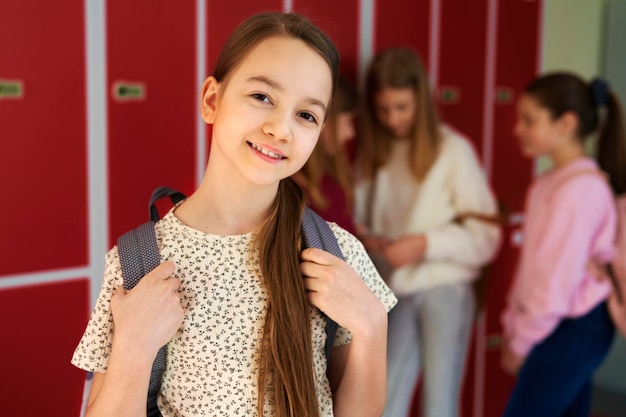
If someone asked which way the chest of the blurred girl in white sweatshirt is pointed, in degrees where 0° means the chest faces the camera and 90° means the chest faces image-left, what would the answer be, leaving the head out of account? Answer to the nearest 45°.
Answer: approximately 45°

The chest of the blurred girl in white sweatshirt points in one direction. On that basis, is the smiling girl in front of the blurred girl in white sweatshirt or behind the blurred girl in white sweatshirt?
in front

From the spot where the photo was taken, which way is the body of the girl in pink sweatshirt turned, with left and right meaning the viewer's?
facing to the left of the viewer

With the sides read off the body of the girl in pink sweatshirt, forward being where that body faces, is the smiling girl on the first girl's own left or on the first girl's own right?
on the first girl's own left

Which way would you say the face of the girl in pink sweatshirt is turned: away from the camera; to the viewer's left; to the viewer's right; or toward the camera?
to the viewer's left

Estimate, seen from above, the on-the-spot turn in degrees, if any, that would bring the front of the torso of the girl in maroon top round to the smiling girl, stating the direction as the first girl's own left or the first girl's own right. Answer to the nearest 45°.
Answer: approximately 45° to the first girl's own right

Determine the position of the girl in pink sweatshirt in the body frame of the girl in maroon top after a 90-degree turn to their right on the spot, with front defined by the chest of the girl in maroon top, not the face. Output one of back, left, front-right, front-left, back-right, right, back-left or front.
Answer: back-left

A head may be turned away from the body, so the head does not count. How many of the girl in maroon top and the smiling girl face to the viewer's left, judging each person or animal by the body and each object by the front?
0

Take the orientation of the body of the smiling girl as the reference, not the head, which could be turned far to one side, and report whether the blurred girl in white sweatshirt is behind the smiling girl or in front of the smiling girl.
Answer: behind
